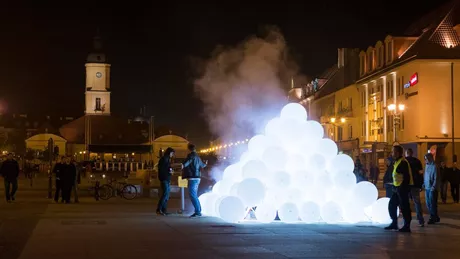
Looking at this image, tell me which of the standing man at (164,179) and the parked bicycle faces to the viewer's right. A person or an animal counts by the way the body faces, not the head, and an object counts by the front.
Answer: the standing man

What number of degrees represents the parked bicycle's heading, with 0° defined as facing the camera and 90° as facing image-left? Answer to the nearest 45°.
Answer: approximately 90°

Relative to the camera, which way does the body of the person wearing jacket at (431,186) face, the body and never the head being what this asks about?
to the viewer's left

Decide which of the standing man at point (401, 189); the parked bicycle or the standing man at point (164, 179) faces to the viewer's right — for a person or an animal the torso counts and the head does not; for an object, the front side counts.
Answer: the standing man at point (164, 179)

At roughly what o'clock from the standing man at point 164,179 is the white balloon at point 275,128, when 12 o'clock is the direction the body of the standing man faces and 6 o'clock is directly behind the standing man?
The white balloon is roughly at 1 o'clock from the standing man.

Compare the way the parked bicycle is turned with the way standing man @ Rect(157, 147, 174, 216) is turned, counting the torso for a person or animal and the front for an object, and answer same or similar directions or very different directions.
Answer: very different directions

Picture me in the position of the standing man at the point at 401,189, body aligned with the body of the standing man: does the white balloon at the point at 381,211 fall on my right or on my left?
on my right

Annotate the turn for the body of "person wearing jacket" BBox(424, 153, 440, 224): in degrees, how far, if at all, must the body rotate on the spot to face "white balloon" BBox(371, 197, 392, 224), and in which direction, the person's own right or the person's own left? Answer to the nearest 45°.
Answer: approximately 45° to the person's own left

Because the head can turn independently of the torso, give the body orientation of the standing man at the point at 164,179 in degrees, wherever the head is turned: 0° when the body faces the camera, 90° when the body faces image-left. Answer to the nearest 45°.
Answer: approximately 270°

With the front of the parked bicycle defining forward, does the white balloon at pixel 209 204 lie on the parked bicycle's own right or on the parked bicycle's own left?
on the parked bicycle's own left

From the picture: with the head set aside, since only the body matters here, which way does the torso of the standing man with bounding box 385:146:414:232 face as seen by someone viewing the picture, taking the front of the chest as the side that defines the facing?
to the viewer's left

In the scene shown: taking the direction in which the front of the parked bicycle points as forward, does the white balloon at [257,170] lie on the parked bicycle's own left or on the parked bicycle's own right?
on the parked bicycle's own left
